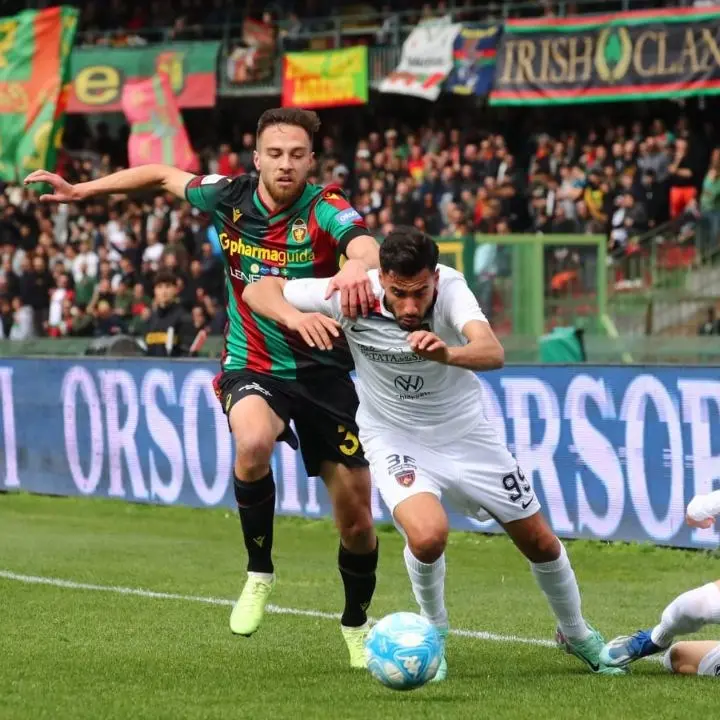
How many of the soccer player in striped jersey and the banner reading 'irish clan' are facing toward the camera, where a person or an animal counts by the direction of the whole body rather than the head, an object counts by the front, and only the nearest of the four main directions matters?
2

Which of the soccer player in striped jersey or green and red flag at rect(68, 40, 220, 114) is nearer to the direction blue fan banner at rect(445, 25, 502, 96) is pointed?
the soccer player in striped jersey

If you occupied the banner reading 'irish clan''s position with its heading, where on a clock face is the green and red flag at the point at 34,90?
The green and red flag is roughly at 2 o'clock from the banner reading 'irish clan'.

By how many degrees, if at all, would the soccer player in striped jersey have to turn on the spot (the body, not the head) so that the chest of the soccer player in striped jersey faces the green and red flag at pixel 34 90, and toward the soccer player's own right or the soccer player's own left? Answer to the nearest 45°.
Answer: approximately 180°

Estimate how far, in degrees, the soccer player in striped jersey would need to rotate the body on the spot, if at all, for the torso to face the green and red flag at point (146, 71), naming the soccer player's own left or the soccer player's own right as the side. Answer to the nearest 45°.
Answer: approximately 180°
